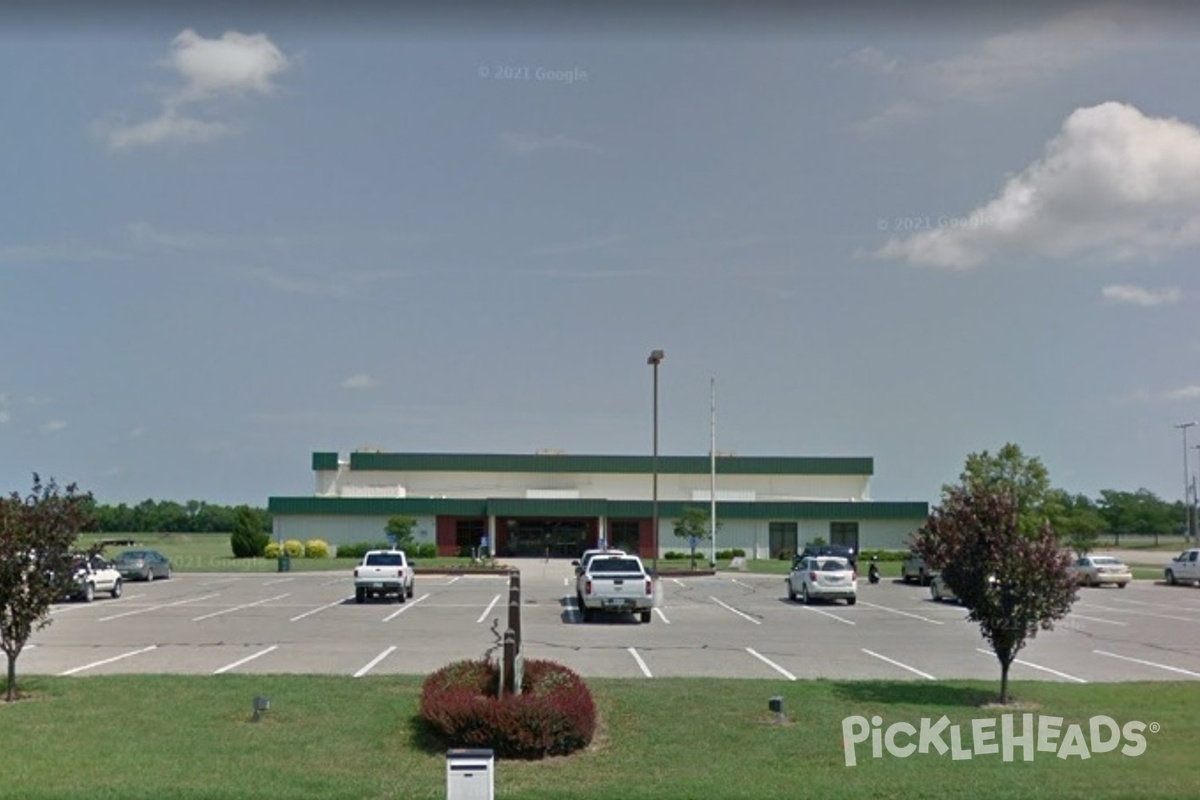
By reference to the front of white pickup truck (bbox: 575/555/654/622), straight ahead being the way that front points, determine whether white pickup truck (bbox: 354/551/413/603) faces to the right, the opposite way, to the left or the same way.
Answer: the same way

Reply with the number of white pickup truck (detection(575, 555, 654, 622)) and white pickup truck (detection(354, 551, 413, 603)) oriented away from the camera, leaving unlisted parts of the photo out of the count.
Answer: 2

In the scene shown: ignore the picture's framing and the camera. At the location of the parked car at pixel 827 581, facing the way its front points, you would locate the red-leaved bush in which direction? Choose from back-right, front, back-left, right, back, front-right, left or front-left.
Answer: back-left

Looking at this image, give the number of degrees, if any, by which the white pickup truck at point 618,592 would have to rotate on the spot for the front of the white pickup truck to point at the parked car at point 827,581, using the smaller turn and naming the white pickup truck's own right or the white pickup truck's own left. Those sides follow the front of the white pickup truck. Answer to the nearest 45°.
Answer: approximately 45° to the white pickup truck's own right

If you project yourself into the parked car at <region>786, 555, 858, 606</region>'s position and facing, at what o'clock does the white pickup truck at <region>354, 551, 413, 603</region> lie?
The white pickup truck is roughly at 10 o'clock from the parked car.

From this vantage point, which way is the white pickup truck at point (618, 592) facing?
away from the camera

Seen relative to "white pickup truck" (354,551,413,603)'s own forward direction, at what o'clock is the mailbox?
The mailbox is roughly at 6 o'clock from the white pickup truck.

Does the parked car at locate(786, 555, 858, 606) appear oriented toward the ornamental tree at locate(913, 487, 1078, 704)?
no

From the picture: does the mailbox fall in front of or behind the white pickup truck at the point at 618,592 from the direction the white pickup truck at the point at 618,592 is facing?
behind

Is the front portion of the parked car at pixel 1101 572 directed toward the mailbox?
no

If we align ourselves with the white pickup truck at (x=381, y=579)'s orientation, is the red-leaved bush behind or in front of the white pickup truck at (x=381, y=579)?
behind

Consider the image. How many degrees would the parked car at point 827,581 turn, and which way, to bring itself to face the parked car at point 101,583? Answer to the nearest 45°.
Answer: approximately 45° to its left

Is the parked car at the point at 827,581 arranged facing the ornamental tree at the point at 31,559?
no

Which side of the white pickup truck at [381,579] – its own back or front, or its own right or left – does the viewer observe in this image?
back

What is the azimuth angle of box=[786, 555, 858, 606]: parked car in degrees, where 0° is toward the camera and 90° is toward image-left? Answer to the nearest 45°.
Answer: approximately 135°

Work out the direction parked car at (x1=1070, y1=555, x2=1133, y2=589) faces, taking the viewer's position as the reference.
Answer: facing away from the viewer and to the left of the viewer

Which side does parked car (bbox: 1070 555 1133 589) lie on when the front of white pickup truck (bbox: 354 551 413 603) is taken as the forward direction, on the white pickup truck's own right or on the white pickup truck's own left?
on the white pickup truck's own right

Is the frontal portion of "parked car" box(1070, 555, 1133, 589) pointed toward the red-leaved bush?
no

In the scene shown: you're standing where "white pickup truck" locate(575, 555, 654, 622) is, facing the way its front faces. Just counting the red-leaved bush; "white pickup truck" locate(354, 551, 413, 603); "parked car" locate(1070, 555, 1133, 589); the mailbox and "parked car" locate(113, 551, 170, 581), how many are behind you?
2
